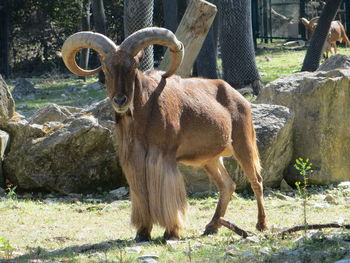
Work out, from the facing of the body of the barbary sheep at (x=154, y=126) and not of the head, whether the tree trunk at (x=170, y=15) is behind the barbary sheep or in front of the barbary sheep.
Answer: behind

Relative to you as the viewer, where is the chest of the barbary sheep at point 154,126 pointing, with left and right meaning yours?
facing the viewer and to the left of the viewer

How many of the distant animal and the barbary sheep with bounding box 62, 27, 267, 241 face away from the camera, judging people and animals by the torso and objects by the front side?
0

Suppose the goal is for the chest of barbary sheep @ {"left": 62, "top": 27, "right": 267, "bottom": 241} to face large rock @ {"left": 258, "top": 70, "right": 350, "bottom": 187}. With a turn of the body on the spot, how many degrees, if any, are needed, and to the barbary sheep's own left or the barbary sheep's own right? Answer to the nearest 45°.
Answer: approximately 180°

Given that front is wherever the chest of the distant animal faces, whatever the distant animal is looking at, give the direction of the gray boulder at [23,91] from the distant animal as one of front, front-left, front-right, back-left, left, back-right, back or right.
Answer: front-left

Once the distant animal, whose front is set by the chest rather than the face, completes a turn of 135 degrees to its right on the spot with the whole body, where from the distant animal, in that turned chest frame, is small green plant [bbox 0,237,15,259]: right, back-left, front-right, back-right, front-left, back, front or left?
back-right

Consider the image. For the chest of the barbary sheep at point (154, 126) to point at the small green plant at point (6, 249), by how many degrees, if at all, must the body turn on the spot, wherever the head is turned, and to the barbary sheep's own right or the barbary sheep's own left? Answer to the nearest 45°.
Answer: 0° — it already faces it

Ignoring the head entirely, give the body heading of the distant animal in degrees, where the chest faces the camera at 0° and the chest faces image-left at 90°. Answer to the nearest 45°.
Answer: approximately 90°

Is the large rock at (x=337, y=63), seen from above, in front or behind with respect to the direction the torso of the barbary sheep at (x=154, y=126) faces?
behind

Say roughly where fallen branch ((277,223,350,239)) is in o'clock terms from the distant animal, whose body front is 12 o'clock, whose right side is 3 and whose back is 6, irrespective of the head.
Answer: The fallen branch is roughly at 9 o'clock from the distant animal.

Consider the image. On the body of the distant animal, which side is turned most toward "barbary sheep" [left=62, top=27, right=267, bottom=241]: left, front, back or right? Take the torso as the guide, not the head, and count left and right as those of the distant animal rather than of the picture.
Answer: left
